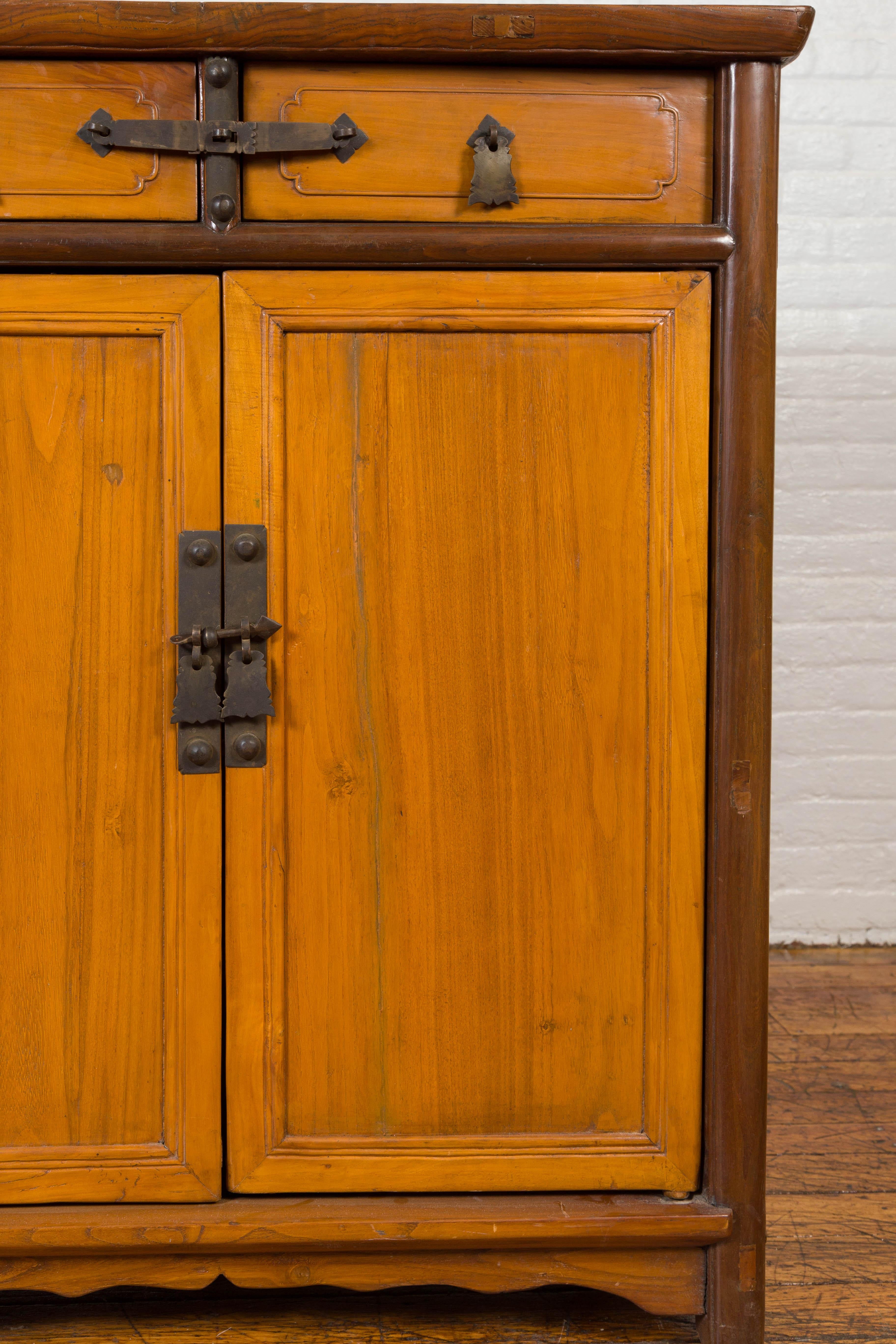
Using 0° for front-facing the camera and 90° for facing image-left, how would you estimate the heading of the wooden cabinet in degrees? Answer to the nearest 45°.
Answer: approximately 0°
